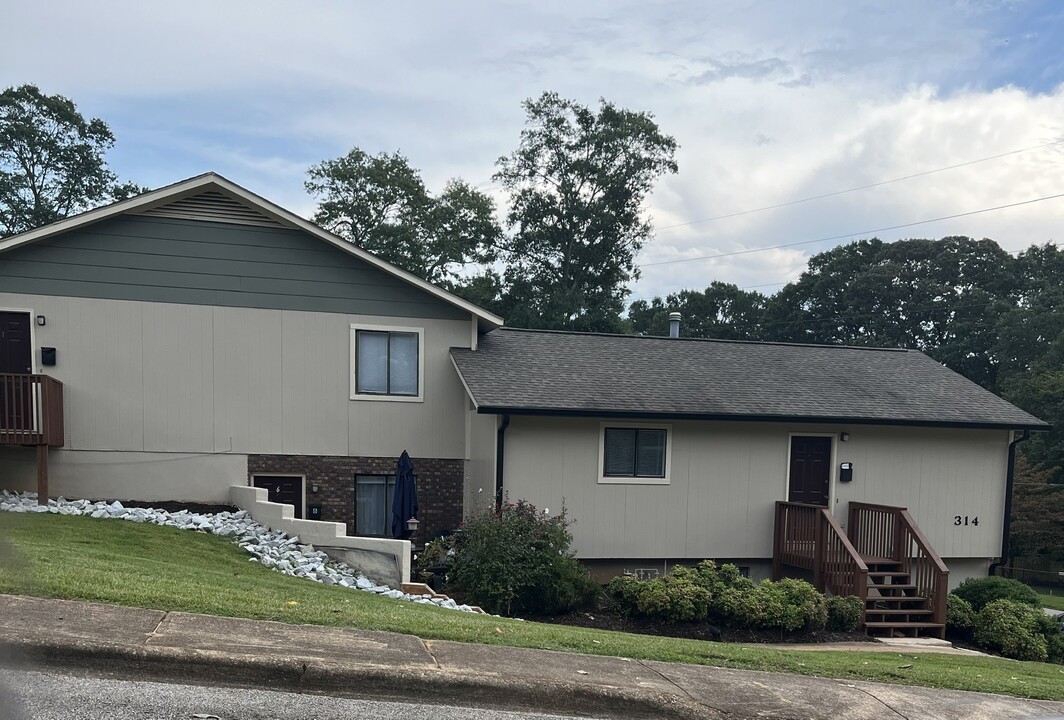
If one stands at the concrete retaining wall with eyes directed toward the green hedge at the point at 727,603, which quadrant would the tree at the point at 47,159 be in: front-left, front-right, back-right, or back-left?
back-left

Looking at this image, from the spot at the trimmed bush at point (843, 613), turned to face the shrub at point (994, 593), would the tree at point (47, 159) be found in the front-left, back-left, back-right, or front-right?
back-left

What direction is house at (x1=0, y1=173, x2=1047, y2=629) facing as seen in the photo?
toward the camera

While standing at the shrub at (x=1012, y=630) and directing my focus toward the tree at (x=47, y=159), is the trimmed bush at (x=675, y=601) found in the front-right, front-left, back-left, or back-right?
front-left

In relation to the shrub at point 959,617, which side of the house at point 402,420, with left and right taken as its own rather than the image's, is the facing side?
left
